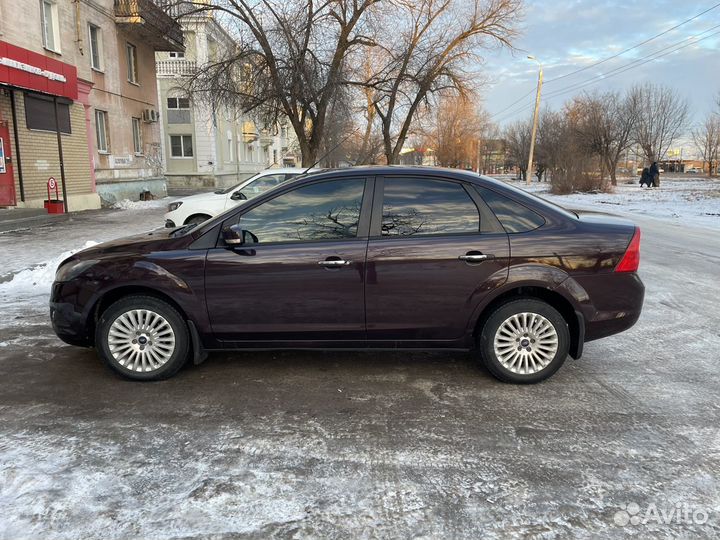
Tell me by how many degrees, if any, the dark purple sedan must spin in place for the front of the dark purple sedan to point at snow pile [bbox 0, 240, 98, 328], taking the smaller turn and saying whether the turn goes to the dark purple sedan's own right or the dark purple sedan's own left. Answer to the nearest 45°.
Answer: approximately 45° to the dark purple sedan's own right

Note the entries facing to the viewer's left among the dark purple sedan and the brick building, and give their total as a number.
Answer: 1

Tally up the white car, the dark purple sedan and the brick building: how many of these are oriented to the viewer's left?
2

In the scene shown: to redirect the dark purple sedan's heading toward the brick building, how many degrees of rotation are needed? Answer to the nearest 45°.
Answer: approximately 45° to its right

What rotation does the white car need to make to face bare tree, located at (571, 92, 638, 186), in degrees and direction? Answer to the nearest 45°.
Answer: approximately 135° to its right

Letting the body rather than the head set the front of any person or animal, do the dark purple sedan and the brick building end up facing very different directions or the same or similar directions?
very different directions

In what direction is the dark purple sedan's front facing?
to the viewer's left

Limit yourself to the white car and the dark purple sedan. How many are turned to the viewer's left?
2

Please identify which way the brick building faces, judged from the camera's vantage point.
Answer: facing the viewer and to the right of the viewer

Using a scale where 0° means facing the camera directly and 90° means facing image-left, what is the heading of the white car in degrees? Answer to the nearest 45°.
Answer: approximately 90°

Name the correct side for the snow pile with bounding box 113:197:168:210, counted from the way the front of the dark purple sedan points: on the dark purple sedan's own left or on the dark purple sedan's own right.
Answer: on the dark purple sedan's own right

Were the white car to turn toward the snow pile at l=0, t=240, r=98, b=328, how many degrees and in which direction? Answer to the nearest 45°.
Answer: approximately 45° to its left
